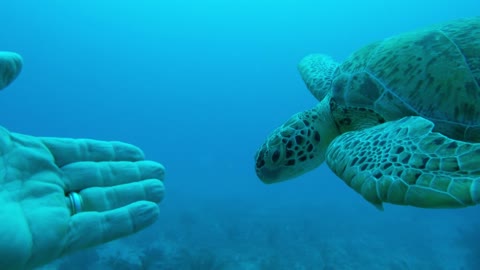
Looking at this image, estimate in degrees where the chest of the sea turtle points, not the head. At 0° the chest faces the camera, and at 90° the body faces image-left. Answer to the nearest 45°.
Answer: approximately 90°
